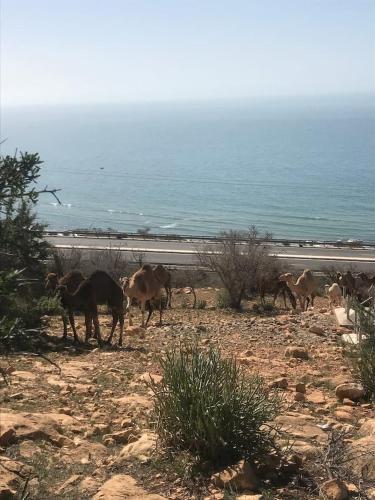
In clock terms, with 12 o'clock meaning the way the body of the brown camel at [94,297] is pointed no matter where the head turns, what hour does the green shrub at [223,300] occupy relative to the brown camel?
The green shrub is roughly at 4 o'clock from the brown camel.

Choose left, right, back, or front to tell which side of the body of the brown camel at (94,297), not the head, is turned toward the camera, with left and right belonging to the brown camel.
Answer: left

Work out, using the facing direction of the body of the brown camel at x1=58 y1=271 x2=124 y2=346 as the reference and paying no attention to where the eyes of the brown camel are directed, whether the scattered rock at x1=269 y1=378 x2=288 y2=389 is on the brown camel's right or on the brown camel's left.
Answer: on the brown camel's left

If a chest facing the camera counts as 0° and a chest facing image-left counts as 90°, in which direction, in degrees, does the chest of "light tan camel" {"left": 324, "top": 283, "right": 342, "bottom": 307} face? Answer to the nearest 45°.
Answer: approximately 45°

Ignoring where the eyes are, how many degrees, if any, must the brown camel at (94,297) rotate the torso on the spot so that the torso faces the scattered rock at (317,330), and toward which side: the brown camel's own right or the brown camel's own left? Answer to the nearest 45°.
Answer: approximately 180°

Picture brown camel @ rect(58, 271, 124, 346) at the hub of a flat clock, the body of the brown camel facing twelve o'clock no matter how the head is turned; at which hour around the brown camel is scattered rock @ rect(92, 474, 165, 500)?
The scattered rock is roughly at 9 o'clock from the brown camel.

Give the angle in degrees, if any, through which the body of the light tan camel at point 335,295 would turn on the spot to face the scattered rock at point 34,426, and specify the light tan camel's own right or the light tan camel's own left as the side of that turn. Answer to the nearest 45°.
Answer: approximately 45° to the light tan camel's own left

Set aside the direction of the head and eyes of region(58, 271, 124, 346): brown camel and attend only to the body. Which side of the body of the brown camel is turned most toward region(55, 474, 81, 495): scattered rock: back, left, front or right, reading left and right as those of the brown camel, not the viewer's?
left
